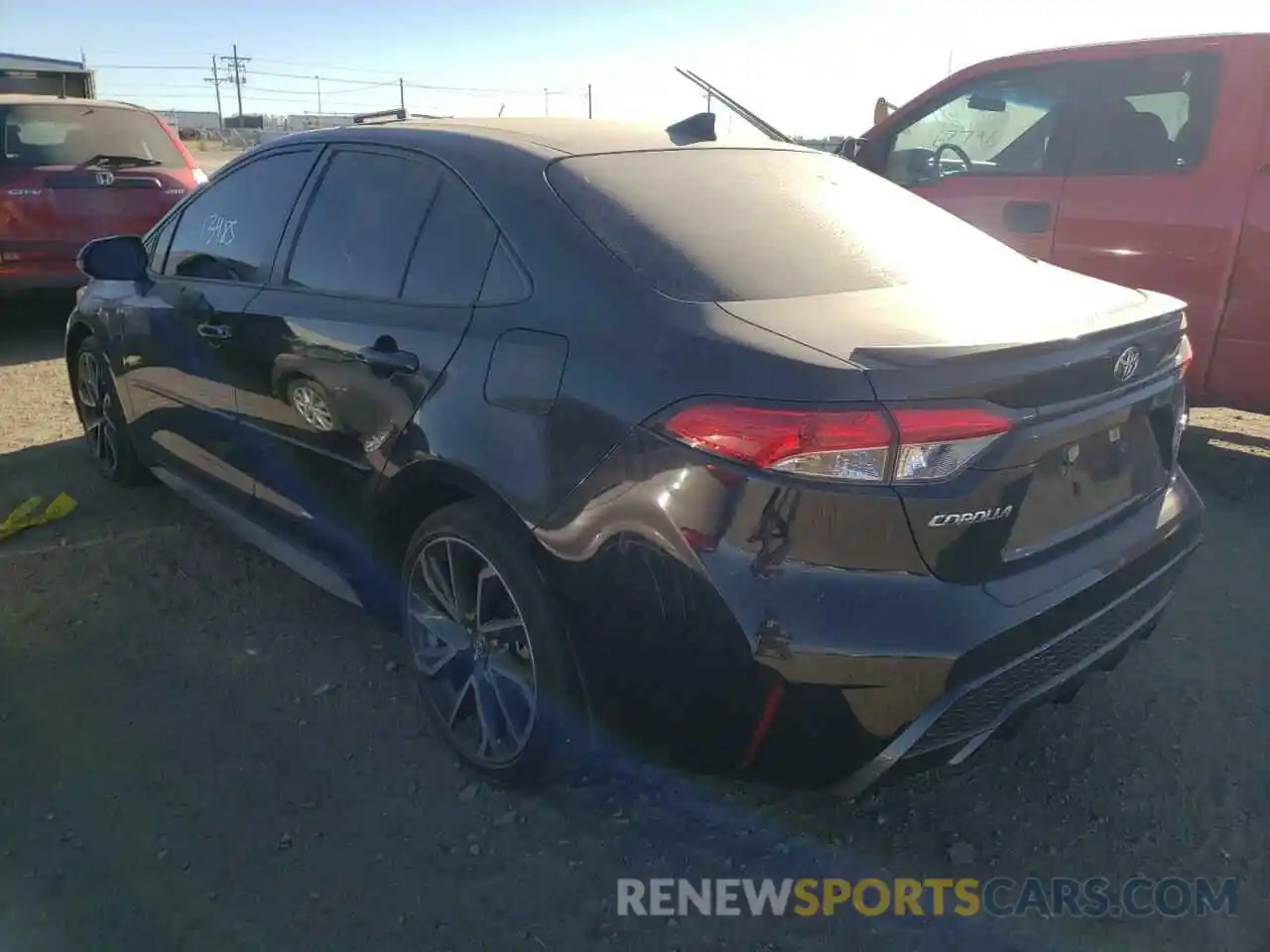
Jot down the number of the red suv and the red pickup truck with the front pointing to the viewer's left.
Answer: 1

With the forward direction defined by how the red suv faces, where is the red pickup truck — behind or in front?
behind

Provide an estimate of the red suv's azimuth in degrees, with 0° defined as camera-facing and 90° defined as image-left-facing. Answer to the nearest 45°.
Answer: approximately 180°

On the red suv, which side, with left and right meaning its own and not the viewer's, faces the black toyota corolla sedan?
back

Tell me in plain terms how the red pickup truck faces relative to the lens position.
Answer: facing to the left of the viewer

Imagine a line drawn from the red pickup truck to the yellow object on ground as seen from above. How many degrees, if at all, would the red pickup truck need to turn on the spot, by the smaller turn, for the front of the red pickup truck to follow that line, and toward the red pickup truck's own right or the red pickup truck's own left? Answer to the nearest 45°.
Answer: approximately 45° to the red pickup truck's own left

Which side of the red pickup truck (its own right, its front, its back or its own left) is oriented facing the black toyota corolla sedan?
left

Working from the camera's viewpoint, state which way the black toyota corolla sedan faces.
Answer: facing away from the viewer and to the left of the viewer

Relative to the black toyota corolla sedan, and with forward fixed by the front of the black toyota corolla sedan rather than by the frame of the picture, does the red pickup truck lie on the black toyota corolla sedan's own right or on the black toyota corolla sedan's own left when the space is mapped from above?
on the black toyota corolla sedan's own right

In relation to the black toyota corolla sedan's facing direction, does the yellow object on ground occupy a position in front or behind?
in front
